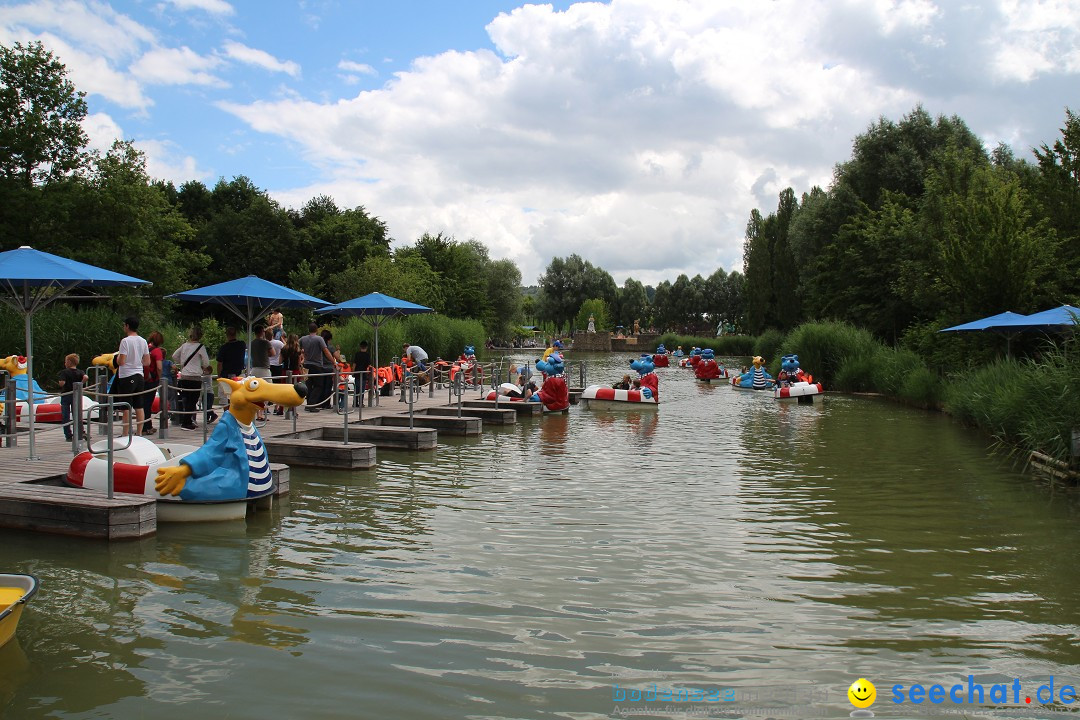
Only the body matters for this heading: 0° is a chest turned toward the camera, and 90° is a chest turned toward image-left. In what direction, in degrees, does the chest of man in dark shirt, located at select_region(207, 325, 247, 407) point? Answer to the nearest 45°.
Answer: approximately 180°

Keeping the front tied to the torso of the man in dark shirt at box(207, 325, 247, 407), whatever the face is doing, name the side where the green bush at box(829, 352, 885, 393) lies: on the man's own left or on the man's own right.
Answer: on the man's own right
